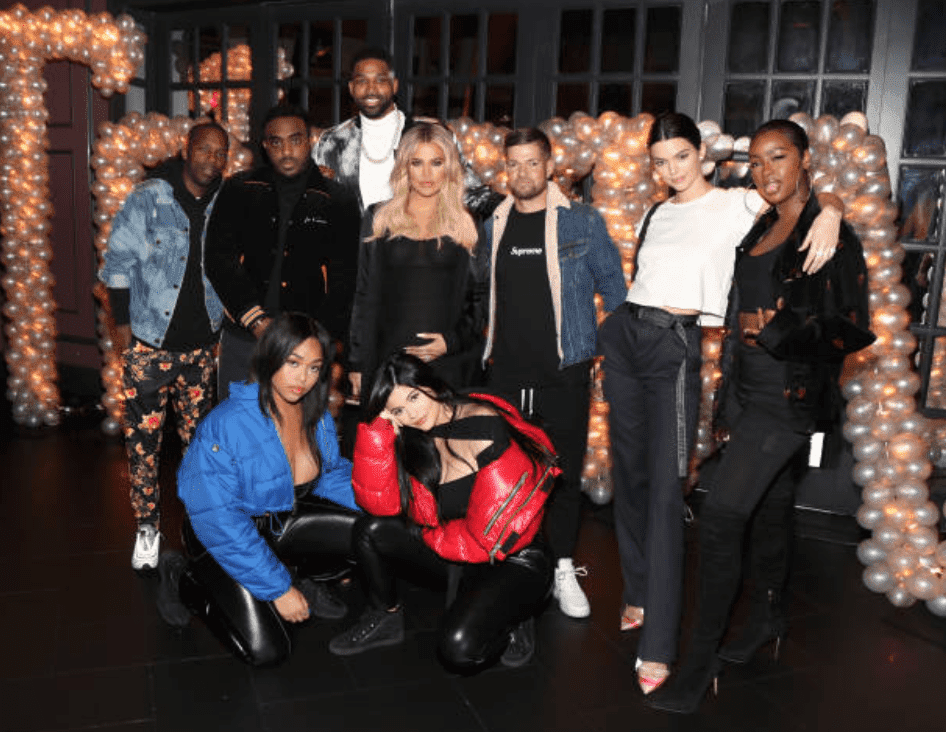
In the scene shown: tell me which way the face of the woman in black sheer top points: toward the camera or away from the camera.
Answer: toward the camera

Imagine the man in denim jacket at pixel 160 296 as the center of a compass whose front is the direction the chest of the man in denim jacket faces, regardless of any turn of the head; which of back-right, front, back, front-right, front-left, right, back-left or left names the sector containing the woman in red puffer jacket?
front

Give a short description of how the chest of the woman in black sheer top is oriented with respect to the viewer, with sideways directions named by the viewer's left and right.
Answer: facing the viewer

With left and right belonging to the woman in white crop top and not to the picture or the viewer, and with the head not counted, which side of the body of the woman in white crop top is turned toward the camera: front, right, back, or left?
front

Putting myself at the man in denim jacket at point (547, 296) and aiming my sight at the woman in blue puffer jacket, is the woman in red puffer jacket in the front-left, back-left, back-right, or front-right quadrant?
front-left

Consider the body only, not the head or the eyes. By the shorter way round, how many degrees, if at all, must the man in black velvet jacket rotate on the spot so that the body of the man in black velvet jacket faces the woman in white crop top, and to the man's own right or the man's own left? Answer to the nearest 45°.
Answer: approximately 45° to the man's own left

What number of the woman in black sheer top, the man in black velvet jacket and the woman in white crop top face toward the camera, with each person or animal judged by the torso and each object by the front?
3

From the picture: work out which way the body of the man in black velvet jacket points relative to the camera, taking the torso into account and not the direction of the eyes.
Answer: toward the camera

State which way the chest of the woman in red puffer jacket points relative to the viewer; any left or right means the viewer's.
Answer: facing the viewer and to the left of the viewer

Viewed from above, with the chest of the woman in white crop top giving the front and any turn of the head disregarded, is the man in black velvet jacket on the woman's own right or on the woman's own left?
on the woman's own right

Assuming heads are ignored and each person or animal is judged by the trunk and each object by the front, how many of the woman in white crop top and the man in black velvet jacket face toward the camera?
2
